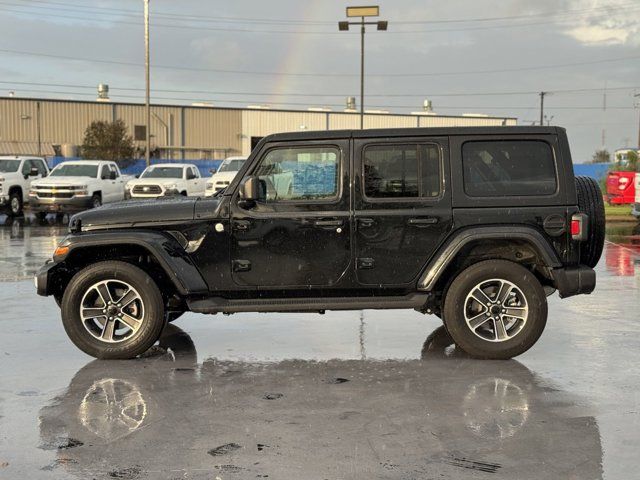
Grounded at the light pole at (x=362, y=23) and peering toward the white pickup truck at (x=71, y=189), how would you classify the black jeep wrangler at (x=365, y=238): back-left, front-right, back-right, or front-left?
front-left

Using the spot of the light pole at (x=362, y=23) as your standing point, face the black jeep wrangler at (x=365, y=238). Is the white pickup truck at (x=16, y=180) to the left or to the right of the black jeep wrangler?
right

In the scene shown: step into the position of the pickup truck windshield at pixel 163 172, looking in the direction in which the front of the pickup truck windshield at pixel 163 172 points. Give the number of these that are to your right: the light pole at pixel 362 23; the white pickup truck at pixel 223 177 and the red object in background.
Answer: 0

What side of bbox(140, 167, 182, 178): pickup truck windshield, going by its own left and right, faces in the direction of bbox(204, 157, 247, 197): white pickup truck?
left

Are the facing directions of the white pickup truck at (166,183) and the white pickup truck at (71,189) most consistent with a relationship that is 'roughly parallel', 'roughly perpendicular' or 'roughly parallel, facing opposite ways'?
roughly parallel

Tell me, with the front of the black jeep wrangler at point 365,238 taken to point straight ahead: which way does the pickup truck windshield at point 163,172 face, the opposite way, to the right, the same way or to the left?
to the left

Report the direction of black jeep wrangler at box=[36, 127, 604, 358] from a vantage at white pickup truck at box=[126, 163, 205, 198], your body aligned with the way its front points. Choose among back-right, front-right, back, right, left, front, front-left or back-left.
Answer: front-left

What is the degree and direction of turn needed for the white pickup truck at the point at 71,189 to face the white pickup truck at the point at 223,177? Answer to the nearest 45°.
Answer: approximately 135° to its left

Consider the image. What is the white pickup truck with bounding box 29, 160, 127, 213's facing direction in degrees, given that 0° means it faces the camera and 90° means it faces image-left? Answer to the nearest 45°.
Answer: approximately 45°

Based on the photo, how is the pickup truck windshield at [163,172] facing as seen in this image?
toward the camera

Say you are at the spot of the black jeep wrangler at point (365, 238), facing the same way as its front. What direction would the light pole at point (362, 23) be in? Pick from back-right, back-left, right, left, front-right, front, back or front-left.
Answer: right

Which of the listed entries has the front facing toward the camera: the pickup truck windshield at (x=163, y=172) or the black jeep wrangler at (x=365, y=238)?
the pickup truck windshield

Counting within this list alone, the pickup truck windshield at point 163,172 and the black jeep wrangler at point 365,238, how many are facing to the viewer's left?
1

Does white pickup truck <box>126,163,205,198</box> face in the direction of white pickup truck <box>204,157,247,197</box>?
no

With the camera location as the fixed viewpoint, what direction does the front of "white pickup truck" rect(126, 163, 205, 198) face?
facing the viewer and to the left of the viewer

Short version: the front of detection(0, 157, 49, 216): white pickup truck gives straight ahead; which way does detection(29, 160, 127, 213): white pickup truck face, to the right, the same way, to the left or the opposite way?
the same way

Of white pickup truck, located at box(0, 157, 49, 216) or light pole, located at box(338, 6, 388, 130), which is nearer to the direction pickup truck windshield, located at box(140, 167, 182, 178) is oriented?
the white pickup truck

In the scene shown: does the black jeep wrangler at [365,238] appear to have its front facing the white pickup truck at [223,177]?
no

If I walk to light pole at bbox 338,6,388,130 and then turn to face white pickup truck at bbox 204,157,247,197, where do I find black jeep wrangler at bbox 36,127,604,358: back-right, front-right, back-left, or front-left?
front-left

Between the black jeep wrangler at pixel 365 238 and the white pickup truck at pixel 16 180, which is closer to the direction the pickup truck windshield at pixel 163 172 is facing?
the black jeep wrangler

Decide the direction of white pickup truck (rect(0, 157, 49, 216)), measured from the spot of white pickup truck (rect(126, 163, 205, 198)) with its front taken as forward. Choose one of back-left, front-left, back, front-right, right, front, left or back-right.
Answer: front-right
